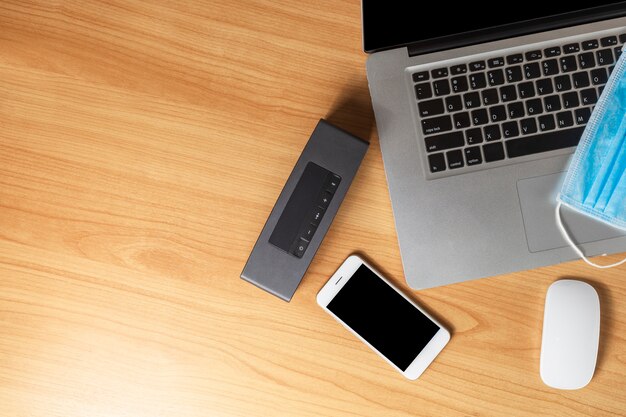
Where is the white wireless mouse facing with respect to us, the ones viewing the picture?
facing away from the viewer

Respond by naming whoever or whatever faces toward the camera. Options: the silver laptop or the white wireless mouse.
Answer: the silver laptop

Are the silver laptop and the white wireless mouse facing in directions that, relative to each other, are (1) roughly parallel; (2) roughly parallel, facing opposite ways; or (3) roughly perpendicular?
roughly parallel, facing opposite ways

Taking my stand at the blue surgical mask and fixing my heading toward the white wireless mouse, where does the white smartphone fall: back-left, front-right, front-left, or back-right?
front-right

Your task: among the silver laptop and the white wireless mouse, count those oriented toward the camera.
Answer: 1

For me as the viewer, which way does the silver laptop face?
facing the viewer
